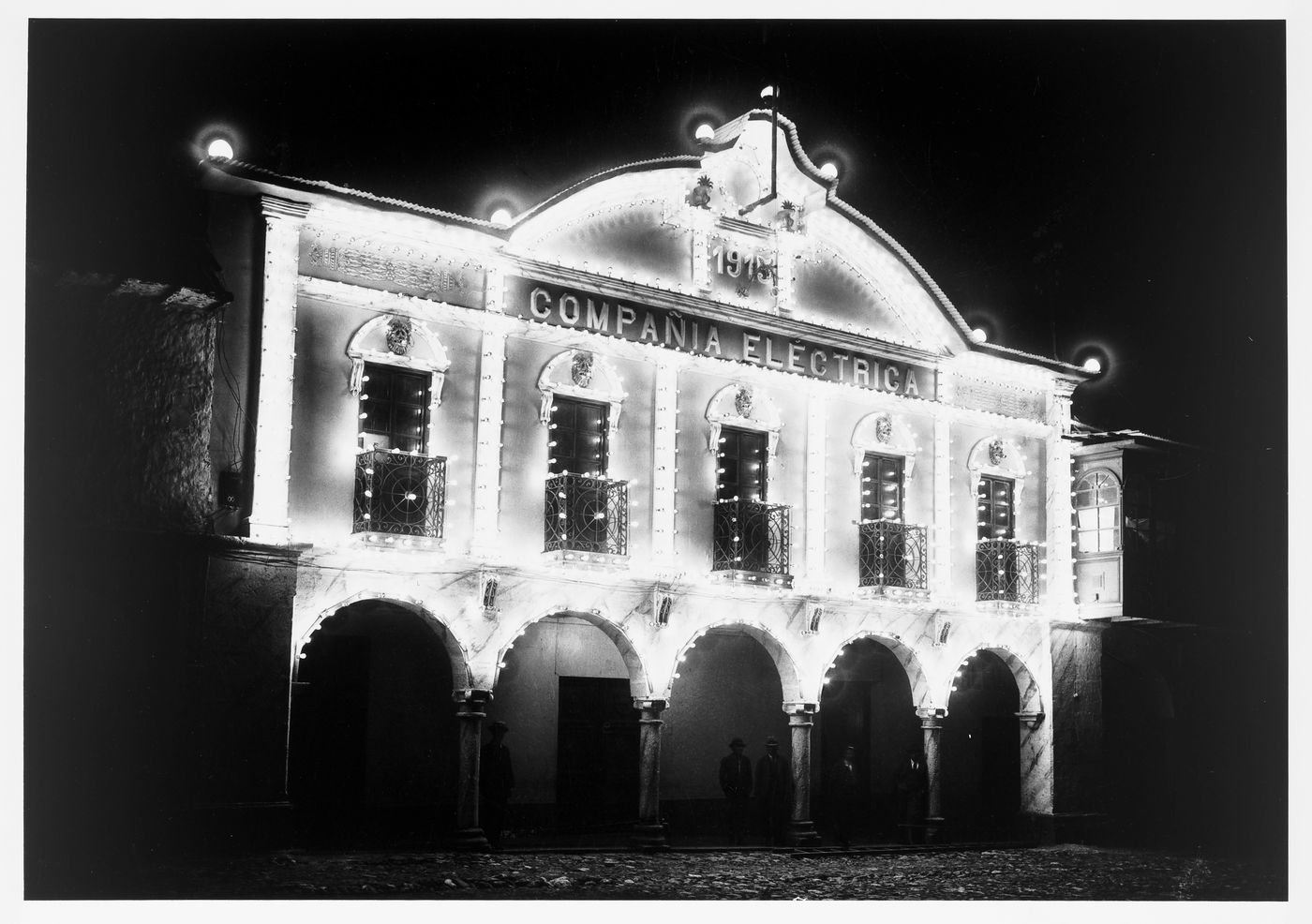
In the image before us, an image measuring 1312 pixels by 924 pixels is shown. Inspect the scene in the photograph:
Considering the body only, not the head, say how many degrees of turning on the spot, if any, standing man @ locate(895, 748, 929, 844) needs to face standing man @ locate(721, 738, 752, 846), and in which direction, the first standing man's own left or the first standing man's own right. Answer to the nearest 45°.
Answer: approximately 45° to the first standing man's own right

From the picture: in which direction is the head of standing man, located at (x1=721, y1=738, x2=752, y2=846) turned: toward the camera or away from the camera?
toward the camera

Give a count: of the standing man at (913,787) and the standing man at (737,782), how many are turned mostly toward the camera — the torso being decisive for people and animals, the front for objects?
2

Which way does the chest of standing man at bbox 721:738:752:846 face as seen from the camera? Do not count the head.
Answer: toward the camera

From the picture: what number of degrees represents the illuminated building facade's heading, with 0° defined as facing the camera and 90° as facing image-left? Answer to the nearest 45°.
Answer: approximately 315°

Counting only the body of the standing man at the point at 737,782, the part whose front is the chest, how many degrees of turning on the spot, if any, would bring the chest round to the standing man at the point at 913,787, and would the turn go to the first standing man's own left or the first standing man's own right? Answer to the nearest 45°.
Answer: approximately 135° to the first standing man's own left
